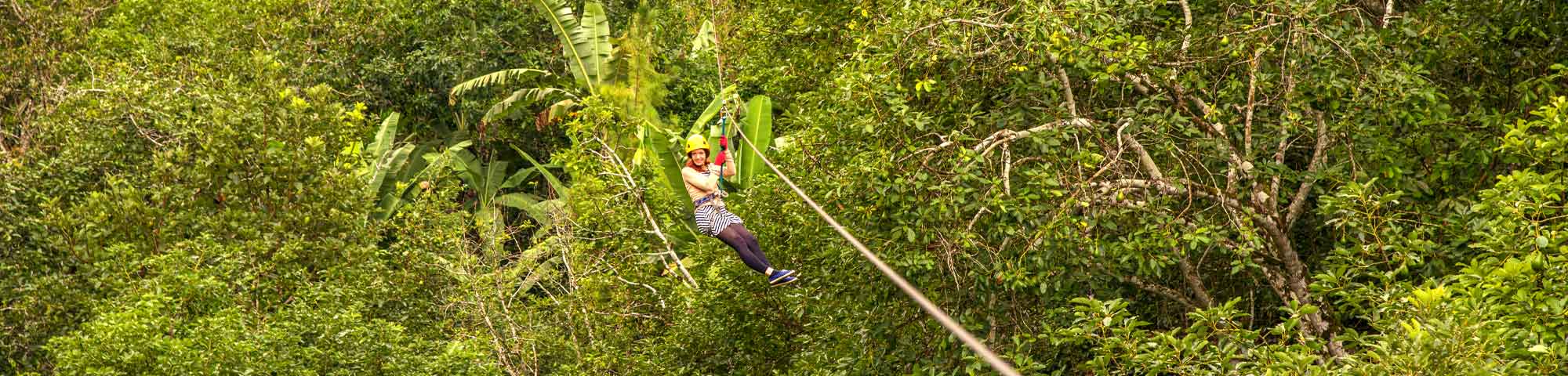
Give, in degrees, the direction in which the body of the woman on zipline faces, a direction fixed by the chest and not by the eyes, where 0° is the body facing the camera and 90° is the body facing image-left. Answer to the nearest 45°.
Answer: approximately 315°
